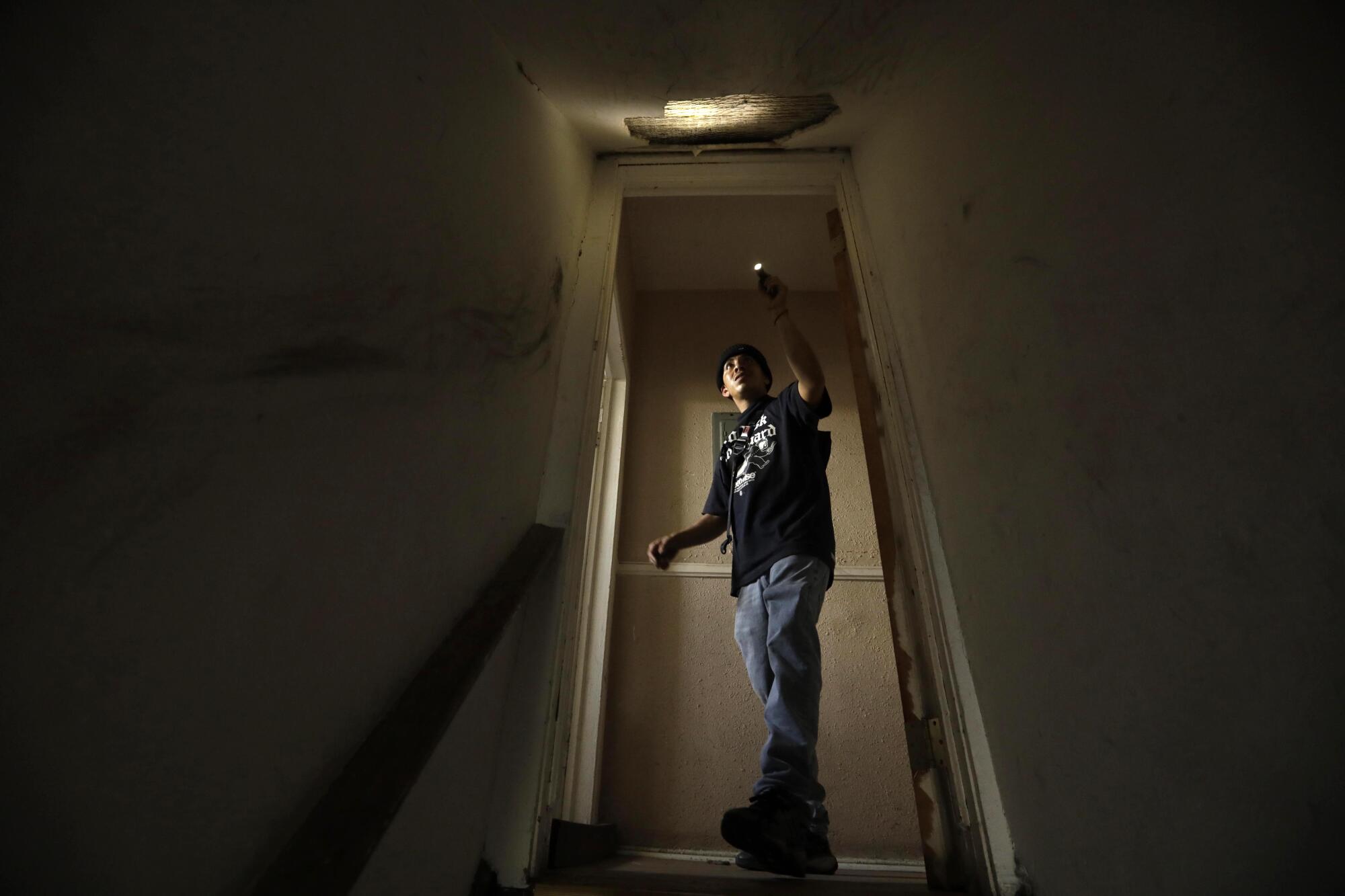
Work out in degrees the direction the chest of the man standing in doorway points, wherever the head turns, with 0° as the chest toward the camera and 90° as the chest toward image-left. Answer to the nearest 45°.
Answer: approximately 45°
